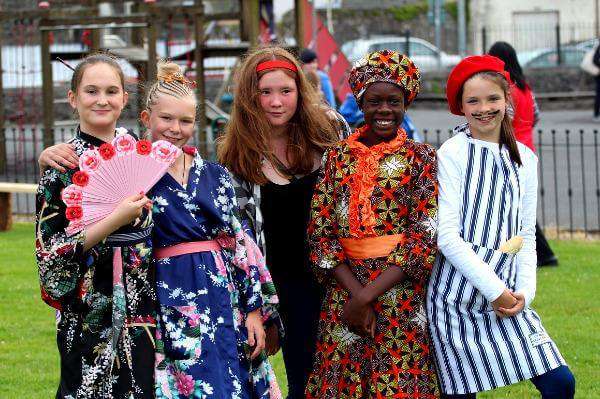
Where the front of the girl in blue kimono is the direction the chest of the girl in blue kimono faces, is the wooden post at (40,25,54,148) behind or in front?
behind

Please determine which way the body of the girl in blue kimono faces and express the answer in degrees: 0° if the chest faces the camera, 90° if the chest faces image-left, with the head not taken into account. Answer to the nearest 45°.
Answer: approximately 0°

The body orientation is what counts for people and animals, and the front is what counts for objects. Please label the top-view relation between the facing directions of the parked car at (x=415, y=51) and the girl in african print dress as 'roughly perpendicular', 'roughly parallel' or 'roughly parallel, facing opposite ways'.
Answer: roughly perpendicular

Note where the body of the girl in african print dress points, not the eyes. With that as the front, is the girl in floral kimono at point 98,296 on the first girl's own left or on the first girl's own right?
on the first girl's own right

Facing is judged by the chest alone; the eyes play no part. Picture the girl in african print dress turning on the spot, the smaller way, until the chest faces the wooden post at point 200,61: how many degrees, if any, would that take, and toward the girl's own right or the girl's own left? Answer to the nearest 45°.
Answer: approximately 180°

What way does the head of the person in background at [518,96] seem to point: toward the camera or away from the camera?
away from the camera
